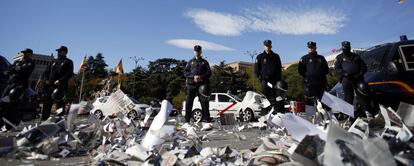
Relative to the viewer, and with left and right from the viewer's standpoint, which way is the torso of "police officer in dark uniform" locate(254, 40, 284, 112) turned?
facing the viewer

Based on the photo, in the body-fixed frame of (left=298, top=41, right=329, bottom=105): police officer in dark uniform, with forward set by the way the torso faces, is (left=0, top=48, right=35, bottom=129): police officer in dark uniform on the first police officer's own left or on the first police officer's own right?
on the first police officer's own right

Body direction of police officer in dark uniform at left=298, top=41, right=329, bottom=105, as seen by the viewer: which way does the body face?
toward the camera

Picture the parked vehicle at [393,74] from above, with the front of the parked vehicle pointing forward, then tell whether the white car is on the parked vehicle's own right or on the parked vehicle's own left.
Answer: on the parked vehicle's own right

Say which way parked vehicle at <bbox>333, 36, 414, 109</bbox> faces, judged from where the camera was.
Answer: facing the viewer and to the left of the viewer

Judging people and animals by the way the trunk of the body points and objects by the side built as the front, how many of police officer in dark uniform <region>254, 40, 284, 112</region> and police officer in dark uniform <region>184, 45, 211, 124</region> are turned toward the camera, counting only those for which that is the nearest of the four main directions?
2

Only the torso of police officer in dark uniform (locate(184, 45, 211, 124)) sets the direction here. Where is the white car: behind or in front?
behind

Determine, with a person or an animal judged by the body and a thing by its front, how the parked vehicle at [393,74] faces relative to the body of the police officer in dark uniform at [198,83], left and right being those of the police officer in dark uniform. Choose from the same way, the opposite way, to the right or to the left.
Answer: to the right

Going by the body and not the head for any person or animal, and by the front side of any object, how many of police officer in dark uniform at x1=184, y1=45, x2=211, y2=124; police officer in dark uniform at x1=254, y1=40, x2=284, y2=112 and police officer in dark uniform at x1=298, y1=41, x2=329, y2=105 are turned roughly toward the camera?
3

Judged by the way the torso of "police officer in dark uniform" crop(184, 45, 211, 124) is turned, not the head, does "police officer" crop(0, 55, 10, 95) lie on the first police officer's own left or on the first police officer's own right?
on the first police officer's own right

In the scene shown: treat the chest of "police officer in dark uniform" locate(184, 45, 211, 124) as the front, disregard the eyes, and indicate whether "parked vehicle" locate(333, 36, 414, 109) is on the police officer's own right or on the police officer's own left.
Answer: on the police officer's own left

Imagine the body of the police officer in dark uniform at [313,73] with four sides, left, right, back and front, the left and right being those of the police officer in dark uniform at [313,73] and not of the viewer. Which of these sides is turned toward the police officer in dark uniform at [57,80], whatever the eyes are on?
right

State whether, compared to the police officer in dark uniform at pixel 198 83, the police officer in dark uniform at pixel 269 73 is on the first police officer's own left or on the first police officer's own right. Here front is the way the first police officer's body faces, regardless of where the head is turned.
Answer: on the first police officer's own left

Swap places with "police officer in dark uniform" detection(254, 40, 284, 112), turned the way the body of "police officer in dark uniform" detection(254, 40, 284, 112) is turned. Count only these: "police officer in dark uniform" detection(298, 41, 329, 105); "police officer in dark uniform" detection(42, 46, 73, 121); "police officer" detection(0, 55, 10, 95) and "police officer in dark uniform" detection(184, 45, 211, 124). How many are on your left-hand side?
1
